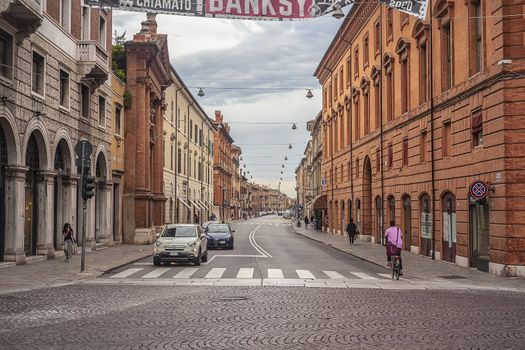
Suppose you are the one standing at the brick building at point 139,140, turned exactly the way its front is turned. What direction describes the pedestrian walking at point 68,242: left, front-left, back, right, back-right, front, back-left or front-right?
right

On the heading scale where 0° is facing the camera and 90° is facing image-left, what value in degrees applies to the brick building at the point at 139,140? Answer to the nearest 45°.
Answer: approximately 270°

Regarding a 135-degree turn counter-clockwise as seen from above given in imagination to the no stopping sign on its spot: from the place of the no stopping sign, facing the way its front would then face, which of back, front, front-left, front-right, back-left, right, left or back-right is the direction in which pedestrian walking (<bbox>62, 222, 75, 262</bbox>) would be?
back-left

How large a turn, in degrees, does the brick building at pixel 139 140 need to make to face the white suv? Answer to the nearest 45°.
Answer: approximately 90° to its right

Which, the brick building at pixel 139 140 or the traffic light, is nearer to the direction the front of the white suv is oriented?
the traffic light

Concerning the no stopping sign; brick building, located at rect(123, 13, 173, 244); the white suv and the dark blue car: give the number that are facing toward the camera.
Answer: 3

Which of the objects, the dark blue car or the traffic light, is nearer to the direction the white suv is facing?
the traffic light

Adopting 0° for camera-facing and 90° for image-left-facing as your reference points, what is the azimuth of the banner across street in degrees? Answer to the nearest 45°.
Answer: approximately 0°

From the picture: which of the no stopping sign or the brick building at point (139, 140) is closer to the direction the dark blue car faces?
the no stopping sign

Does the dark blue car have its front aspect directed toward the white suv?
yes

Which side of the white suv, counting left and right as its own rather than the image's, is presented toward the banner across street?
front

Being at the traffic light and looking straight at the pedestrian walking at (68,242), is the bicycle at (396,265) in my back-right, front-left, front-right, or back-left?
back-right
